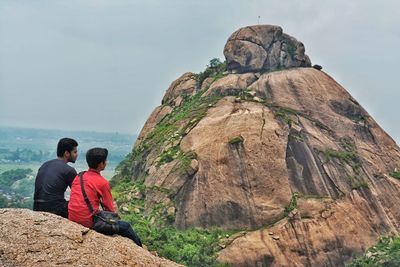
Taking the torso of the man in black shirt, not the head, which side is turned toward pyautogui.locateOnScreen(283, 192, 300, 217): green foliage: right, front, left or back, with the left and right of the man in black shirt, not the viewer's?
front

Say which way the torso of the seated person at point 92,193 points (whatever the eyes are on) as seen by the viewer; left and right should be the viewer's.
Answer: facing away from the viewer and to the right of the viewer

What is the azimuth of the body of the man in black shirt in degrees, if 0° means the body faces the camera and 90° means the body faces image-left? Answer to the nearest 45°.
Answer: approximately 225°

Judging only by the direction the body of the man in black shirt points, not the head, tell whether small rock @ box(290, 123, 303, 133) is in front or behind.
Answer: in front

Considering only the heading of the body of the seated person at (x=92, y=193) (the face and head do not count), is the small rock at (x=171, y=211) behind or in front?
in front

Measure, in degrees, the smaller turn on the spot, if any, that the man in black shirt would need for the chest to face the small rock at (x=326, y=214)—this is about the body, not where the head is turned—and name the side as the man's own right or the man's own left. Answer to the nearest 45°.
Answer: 0° — they already face it

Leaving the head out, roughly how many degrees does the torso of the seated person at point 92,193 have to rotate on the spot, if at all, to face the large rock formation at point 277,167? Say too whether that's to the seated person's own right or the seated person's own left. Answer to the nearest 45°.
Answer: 0° — they already face it

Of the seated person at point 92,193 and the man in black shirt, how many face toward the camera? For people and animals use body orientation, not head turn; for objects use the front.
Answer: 0

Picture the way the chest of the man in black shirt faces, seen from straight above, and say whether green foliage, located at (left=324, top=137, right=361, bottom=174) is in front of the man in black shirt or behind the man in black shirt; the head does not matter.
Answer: in front
